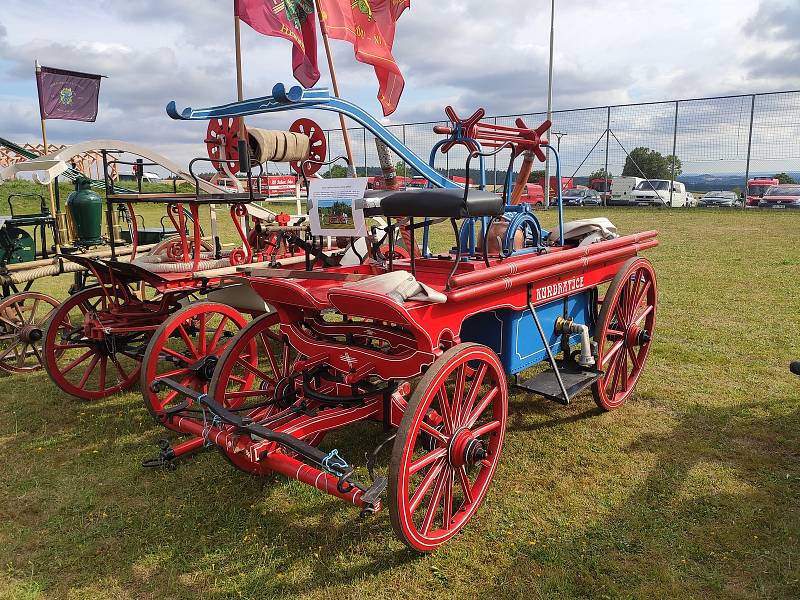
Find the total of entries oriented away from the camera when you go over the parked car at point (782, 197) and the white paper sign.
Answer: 0

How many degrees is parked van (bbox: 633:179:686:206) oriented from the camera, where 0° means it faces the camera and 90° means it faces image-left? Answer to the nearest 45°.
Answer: approximately 45°

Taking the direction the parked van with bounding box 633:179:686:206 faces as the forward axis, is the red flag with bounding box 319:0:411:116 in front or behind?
in front

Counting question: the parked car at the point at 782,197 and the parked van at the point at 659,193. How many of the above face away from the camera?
0

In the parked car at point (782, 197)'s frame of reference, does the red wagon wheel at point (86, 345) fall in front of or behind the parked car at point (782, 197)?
in front

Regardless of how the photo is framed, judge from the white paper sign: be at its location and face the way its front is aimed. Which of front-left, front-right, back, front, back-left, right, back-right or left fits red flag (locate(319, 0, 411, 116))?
back

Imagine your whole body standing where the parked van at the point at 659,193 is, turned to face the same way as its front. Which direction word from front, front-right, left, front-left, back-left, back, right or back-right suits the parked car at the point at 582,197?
right

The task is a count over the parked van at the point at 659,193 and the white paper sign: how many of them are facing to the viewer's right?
0

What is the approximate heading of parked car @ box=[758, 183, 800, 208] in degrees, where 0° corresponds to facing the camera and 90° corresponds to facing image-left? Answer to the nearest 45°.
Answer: approximately 45°

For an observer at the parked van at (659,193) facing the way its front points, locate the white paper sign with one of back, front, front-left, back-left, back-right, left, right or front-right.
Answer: front-left

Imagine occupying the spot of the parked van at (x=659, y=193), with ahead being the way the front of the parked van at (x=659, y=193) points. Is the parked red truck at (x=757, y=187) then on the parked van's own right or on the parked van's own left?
on the parked van's own left
